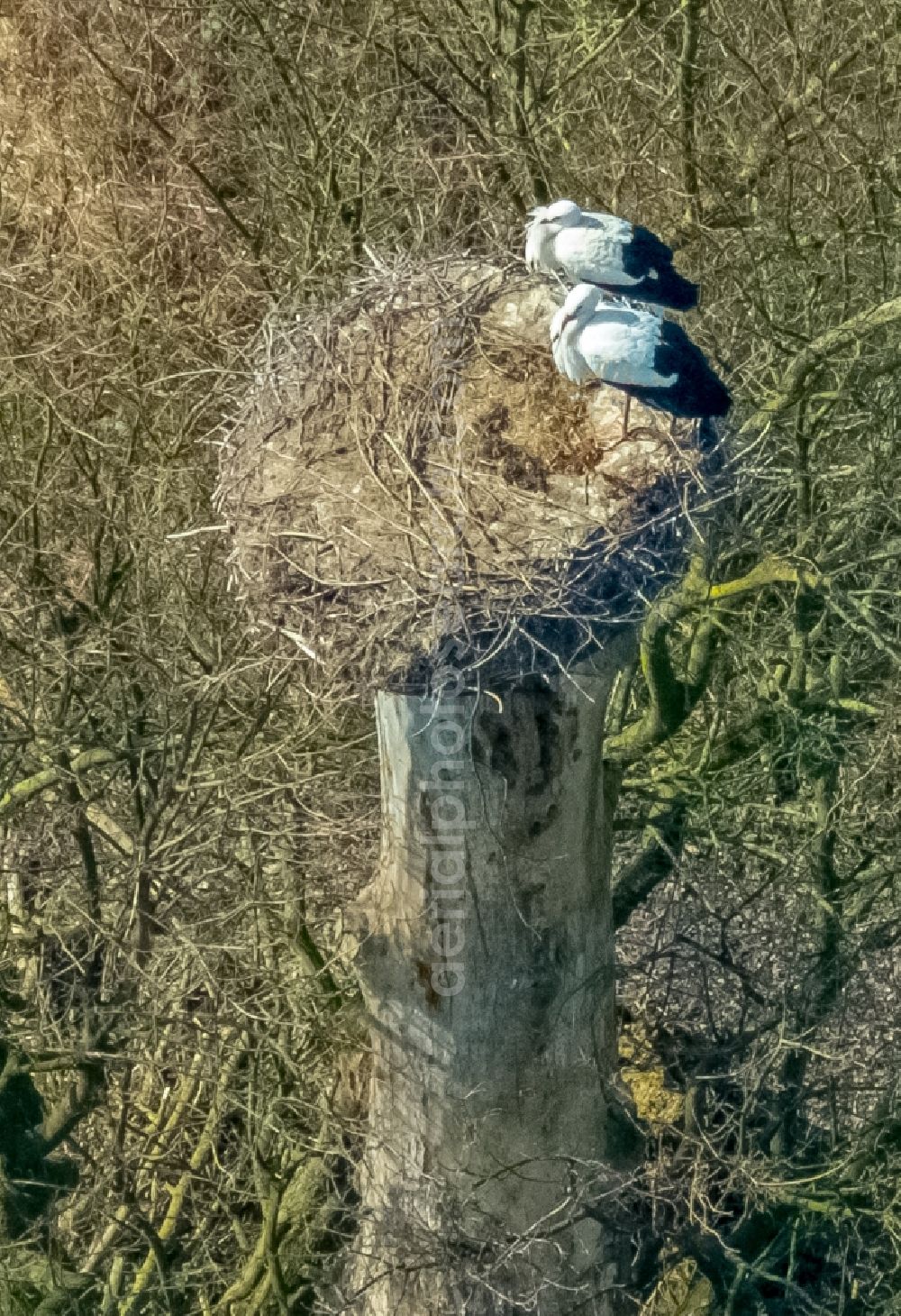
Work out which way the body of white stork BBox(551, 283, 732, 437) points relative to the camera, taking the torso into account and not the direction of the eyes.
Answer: to the viewer's left

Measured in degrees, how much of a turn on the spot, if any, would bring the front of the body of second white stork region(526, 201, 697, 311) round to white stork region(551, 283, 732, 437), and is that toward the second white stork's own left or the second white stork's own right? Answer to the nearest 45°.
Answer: approximately 90° to the second white stork's own left

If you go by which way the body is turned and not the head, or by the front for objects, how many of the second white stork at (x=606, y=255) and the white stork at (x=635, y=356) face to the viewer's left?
2

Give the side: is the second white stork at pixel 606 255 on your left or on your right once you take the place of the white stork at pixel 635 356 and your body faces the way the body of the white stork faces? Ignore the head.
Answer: on your right

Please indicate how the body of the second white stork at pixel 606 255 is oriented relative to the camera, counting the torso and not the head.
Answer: to the viewer's left
